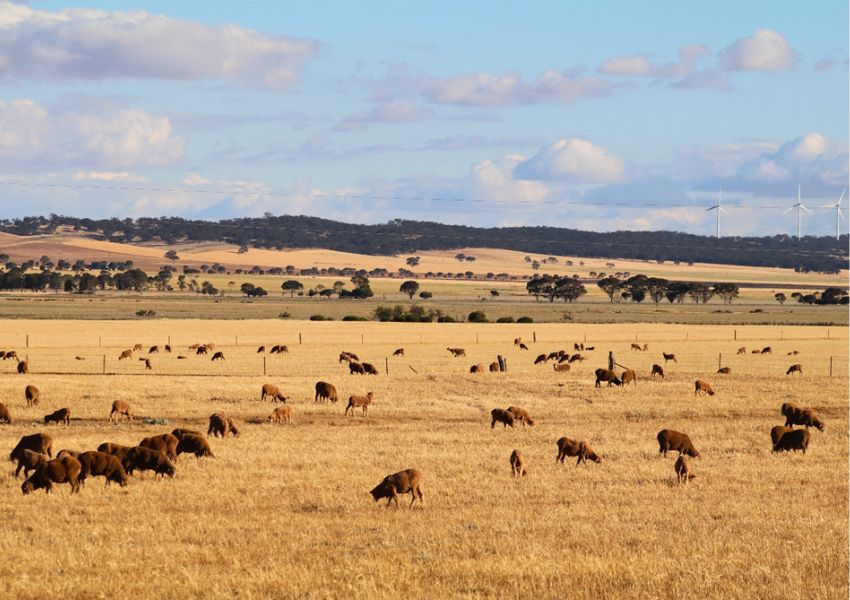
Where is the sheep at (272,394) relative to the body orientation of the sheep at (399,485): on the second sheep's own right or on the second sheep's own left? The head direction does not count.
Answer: on the second sheep's own right

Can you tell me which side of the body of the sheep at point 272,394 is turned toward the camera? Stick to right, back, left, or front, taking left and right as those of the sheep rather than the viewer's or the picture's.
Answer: right

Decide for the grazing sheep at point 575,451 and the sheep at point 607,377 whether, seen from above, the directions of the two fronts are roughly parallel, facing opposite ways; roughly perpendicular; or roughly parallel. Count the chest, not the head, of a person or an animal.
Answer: roughly parallel

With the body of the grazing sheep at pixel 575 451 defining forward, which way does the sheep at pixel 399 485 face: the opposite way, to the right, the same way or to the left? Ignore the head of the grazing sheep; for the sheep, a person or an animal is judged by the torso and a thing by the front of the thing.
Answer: the opposite way

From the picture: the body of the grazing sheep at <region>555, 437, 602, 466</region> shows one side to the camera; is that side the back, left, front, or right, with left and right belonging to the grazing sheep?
right

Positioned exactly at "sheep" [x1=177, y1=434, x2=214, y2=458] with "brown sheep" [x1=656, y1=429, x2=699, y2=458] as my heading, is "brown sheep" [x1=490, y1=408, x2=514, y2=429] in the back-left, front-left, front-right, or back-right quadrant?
front-left

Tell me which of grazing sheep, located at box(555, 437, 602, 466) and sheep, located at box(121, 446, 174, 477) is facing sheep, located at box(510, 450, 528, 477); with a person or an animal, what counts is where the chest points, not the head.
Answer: sheep, located at box(121, 446, 174, 477)

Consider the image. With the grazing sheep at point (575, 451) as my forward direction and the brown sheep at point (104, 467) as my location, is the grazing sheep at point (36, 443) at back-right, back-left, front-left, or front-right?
back-left

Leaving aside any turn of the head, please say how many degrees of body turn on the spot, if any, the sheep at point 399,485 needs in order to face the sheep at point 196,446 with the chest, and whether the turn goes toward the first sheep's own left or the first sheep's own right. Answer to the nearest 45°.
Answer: approximately 45° to the first sheep's own right

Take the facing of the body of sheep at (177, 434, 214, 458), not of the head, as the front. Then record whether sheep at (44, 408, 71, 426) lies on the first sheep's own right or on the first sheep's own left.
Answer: on the first sheep's own left

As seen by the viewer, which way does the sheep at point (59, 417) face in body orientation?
to the viewer's left

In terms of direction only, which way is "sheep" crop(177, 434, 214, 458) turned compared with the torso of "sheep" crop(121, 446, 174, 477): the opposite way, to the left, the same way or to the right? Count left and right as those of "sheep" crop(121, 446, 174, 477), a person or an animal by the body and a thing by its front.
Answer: the same way

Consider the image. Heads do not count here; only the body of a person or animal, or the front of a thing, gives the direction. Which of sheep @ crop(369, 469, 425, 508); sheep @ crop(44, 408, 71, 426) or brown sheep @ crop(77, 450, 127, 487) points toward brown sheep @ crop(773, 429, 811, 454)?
brown sheep @ crop(77, 450, 127, 487)

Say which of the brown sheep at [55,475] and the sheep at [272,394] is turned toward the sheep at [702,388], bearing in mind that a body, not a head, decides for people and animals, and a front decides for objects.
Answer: the sheep at [272,394]
